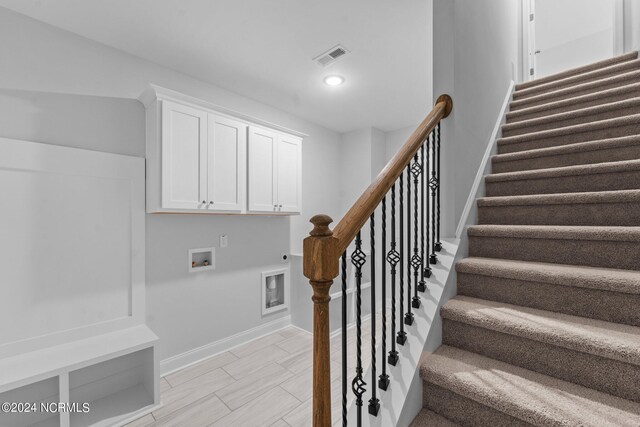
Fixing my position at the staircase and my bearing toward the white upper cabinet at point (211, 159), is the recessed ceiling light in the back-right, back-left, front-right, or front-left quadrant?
front-right

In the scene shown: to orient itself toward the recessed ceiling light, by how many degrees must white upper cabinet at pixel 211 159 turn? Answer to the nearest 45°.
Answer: approximately 45° to its left

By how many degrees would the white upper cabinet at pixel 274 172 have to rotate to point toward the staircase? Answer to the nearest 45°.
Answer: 0° — it already faces it

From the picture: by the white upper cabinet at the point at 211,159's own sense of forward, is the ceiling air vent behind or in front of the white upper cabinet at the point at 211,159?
in front

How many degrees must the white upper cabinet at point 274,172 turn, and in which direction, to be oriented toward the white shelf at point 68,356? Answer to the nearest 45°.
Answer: approximately 90° to its right

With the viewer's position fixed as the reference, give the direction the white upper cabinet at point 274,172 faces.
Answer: facing the viewer and to the right of the viewer

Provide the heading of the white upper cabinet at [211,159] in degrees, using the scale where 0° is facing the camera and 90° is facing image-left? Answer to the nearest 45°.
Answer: approximately 315°

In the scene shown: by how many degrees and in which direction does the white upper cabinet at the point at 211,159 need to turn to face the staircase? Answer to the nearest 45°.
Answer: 0° — it already faces it
